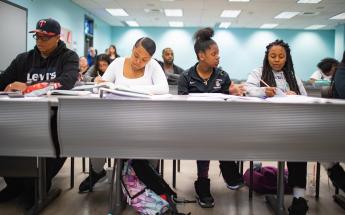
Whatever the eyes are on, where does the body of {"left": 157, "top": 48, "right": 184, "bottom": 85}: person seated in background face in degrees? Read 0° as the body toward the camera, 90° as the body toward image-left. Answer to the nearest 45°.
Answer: approximately 0°

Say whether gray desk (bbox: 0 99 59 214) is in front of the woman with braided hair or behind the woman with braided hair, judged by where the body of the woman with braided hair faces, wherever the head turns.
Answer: in front

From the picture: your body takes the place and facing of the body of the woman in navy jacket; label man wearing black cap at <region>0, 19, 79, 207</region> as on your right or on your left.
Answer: on your right

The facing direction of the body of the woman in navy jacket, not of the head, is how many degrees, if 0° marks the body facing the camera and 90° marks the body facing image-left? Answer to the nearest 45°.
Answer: approximately 0°

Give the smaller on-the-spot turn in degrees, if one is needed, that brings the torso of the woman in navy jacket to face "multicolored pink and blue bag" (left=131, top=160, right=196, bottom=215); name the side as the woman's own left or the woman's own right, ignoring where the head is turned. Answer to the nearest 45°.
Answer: approximately 45° to the woman's own right

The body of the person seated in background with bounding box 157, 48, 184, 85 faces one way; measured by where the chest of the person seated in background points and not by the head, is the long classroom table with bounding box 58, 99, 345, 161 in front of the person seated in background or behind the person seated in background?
in front

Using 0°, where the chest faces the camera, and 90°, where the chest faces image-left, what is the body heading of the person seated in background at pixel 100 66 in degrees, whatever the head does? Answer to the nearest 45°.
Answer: approximately 315°
